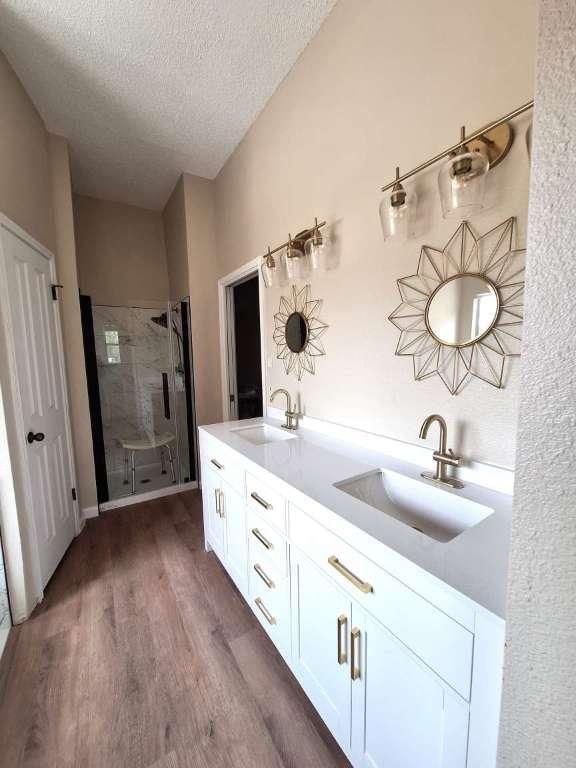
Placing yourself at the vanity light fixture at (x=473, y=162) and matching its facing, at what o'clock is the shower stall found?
The shower stall is roughly at 2 o'clock from the vanity light fixture.

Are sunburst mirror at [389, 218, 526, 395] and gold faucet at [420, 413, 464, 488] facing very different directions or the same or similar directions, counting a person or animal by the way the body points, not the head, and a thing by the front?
same or similar directions

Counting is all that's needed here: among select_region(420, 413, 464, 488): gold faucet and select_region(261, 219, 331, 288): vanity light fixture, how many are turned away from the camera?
0

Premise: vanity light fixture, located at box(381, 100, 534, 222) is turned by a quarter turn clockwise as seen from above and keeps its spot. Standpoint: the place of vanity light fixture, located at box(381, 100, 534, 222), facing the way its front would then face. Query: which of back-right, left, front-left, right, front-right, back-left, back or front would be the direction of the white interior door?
front-left

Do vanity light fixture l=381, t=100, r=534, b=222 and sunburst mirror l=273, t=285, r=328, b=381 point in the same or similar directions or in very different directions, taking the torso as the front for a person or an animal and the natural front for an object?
same or similar directions

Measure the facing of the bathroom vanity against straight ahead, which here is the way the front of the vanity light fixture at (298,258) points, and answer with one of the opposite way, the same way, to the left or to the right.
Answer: the same way

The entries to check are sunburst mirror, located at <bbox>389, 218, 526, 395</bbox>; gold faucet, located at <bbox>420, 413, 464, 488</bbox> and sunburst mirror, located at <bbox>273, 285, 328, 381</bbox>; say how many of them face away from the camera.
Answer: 0

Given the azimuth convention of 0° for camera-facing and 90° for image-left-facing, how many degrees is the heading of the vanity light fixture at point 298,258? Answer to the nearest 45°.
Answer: approximately 45°

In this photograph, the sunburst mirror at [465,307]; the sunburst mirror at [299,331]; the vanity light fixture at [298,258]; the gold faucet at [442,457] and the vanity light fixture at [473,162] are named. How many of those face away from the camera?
0

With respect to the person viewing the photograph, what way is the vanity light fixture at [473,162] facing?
facing the viewer and to the left of the viewer
